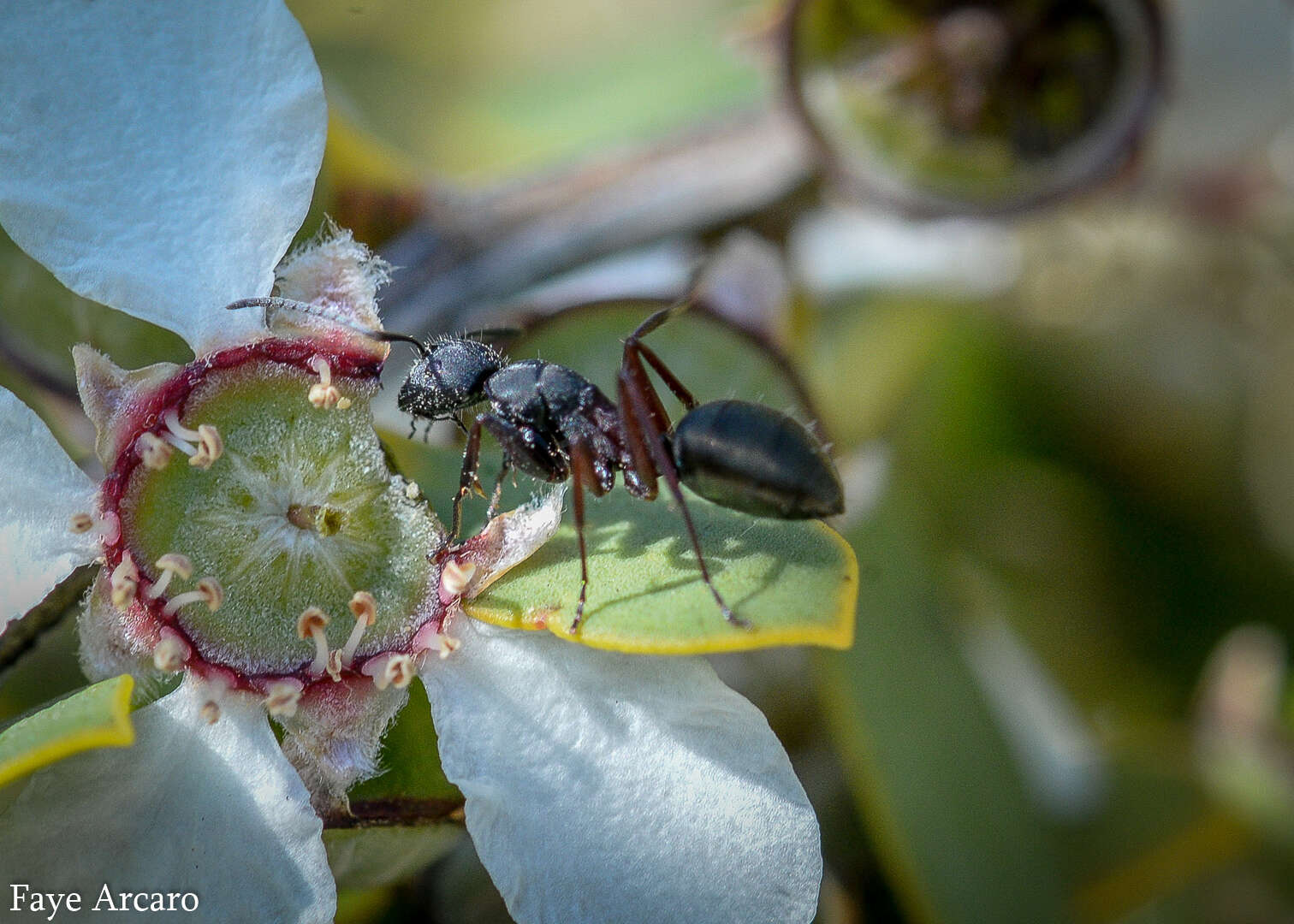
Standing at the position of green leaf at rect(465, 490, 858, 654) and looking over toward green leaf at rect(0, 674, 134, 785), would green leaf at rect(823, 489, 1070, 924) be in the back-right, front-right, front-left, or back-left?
back-right

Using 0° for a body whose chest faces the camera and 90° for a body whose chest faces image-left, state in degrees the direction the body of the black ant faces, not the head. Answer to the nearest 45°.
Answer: approximately 90°
